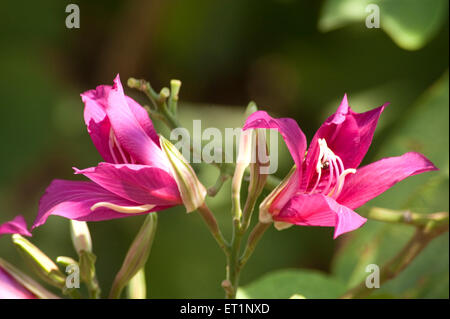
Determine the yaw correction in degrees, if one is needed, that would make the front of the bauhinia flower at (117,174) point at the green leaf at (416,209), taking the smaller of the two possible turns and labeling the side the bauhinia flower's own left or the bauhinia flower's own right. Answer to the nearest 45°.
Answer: approximately 135° to the bauhinia flower's own right

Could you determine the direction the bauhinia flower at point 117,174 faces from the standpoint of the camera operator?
facing to the left of the viewer

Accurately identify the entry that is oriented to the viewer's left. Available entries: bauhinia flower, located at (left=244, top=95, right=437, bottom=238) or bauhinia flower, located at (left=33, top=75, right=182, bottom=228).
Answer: bauhinia flower, located at (left=33, top=75, right=182, bottom=228)

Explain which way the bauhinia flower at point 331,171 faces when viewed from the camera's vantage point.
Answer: facing the viewer and to the right of the viewer

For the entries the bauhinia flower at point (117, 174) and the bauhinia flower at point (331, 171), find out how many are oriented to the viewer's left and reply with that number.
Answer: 1
